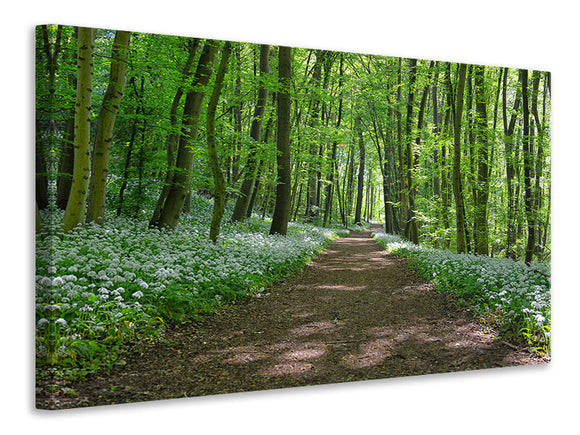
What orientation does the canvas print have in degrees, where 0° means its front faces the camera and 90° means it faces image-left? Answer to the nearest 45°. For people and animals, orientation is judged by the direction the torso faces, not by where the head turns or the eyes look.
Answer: approximately 315°
